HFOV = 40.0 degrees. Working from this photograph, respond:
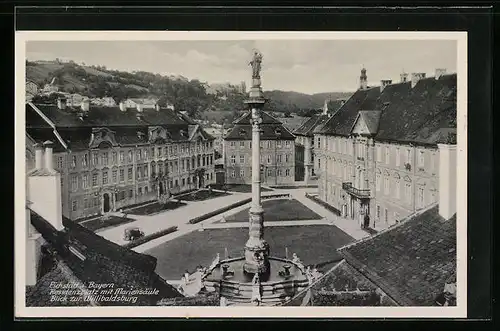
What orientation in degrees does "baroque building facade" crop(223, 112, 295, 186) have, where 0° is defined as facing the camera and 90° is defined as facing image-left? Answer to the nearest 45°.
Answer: approximately 0°
